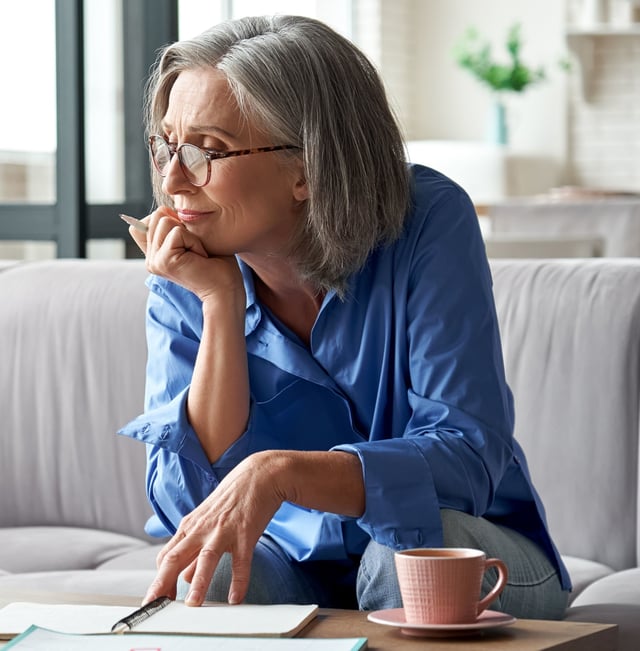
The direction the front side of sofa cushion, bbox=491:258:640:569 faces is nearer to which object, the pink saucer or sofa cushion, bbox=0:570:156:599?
the pink saucer

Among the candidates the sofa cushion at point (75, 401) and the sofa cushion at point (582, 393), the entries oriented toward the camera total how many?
2

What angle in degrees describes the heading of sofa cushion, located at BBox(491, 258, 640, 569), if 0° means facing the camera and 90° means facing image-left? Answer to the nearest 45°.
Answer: approximately 0°

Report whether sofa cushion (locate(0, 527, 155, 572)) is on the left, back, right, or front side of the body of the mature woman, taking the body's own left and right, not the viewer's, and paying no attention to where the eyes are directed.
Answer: right
